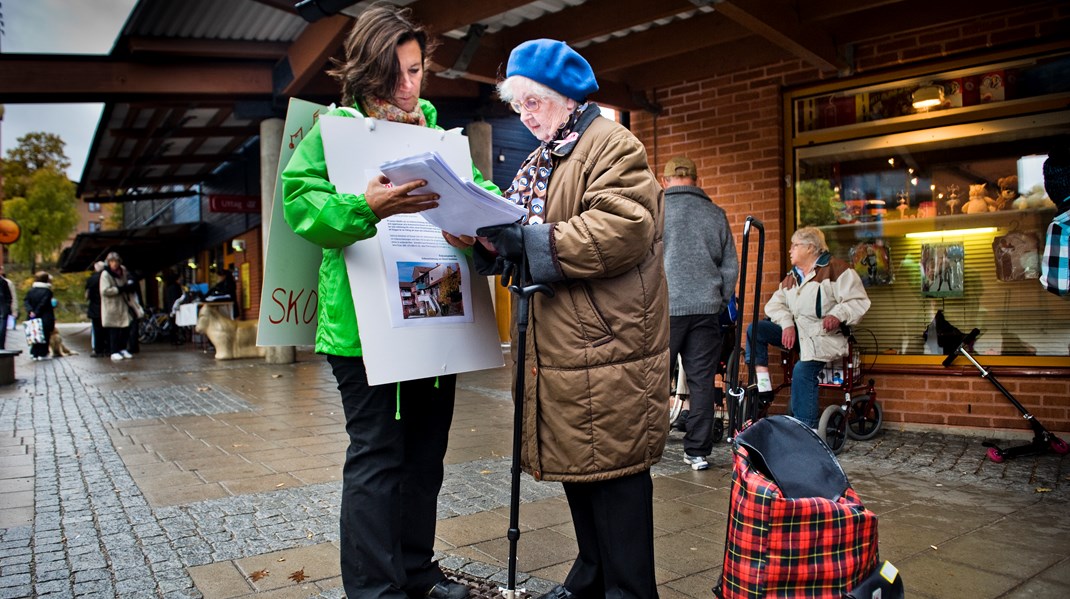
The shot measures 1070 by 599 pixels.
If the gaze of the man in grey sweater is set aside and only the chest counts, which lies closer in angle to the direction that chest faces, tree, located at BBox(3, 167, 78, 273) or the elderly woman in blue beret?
the tree

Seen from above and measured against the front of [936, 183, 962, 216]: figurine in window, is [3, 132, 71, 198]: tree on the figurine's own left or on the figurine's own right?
on the figurine's own right

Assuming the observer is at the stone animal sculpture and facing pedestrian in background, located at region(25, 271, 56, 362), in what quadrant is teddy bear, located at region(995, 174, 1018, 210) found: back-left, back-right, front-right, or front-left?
back-left

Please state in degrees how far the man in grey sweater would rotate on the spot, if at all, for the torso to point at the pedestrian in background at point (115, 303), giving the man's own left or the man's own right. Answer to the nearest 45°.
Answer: approximately 45° to the man's own left

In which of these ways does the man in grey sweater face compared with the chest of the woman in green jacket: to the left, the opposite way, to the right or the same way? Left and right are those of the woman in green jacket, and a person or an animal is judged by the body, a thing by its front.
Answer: to the left

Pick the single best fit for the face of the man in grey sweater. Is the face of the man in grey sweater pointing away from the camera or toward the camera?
away from the camera

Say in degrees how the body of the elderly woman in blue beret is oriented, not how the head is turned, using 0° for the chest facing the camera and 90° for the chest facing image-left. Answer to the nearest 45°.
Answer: approximately 45°

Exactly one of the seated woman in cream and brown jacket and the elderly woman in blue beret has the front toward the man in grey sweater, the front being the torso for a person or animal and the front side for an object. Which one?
the seated woman in cream and brown jacket

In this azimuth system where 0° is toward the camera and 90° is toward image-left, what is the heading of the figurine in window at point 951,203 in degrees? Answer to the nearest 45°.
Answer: approximately 0°

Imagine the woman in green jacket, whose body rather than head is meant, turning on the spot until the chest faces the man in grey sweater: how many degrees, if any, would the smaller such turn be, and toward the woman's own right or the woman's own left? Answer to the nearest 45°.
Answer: approximately 90° to the woman's own left
